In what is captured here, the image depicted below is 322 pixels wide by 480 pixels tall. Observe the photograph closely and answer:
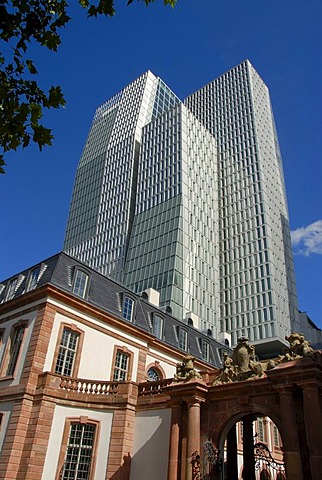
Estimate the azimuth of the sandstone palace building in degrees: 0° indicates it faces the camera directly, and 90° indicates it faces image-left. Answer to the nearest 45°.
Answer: approximately 45°

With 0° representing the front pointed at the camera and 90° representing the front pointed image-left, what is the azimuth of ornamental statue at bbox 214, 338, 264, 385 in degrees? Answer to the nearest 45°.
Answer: approximately 45°
